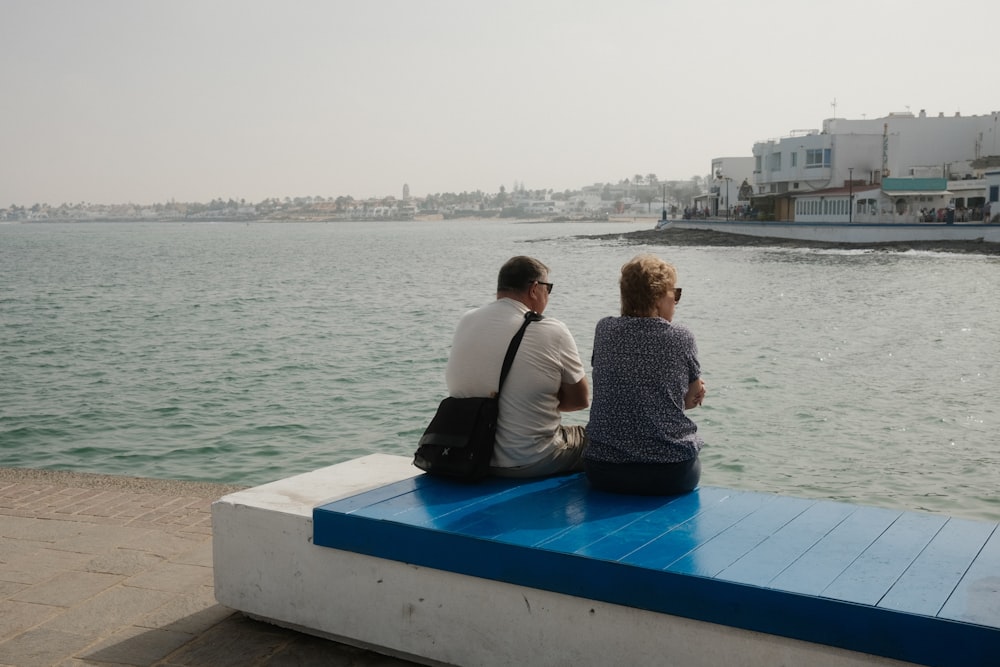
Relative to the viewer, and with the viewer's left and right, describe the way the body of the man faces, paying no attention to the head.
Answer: facing away from the viewer and to the right of the viewer

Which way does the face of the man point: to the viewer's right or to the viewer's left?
to the viewer's right

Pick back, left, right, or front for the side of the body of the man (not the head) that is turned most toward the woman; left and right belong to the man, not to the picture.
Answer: right

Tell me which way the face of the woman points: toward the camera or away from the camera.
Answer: away from the camera

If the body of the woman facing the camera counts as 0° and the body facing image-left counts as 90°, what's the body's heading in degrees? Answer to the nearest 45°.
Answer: approximately 225°

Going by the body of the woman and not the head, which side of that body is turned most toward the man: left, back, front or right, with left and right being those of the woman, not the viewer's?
left
